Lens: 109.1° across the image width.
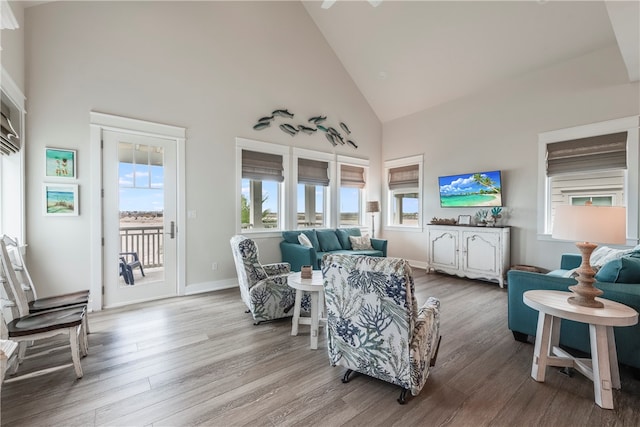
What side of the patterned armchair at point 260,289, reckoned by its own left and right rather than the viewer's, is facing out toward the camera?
right

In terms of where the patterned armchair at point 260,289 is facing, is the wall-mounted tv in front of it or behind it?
in front

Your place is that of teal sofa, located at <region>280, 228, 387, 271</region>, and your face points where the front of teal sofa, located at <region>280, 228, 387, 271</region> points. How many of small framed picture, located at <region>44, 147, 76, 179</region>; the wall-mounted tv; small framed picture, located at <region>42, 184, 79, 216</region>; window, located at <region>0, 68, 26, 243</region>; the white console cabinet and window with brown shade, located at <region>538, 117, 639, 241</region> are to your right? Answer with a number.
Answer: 3

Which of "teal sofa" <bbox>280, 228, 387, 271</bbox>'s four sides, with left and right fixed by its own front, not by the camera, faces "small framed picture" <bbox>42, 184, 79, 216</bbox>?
right

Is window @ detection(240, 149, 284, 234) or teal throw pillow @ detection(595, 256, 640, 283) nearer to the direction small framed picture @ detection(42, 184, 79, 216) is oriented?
the teal throw pillow

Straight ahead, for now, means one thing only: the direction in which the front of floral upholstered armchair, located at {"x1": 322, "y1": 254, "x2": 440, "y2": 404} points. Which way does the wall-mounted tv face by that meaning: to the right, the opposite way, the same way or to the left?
the opposite way

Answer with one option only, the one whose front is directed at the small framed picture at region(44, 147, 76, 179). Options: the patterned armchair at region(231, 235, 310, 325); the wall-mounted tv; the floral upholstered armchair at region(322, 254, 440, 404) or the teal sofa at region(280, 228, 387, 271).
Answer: the wall-mounted tv

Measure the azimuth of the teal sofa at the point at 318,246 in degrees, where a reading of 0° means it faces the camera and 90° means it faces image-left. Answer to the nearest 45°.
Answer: approximately 315°

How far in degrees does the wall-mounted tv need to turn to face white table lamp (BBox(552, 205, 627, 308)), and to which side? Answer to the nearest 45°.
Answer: approximately 45° to its left
